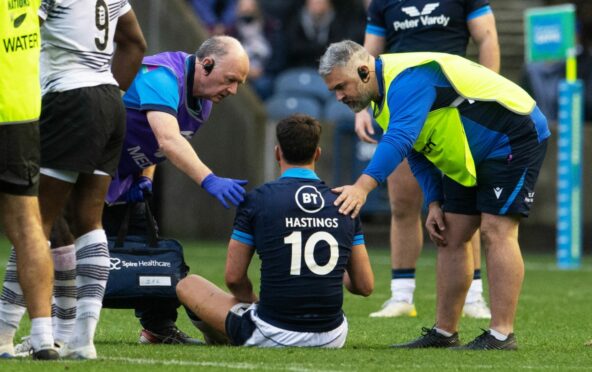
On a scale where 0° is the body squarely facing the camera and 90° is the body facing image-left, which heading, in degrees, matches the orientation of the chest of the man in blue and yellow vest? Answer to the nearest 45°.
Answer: approximately 90°
